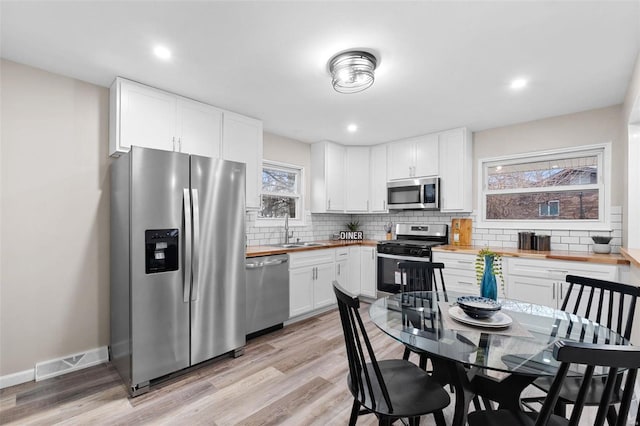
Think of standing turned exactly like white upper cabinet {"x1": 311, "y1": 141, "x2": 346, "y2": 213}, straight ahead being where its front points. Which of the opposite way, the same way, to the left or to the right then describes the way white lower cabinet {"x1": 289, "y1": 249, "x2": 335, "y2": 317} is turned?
the same way

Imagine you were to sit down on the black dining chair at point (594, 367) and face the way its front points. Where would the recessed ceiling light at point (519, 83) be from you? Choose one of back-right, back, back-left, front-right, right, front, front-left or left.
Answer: front-right

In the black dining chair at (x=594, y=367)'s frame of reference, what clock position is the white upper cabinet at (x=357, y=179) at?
The white upper cabinet is roughly at 12 o'clock from the black dining chair.

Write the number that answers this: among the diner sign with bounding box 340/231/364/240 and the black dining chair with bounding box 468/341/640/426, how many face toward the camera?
1

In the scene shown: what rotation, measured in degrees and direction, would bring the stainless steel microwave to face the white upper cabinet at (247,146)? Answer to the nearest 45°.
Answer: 0° — it already faces it

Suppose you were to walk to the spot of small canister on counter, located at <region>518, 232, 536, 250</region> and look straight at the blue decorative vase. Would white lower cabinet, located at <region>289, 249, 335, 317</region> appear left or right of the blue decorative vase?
right

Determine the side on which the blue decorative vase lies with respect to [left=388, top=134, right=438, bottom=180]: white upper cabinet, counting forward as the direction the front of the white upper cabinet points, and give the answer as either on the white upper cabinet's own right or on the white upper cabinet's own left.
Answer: on the white upper cabinet's own left

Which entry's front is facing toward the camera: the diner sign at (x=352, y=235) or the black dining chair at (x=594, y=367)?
the diner sign

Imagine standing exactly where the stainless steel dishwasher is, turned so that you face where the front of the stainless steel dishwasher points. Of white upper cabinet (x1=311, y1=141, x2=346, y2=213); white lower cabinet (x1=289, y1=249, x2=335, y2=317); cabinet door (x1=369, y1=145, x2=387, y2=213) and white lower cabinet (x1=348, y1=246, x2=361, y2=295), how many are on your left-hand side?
4

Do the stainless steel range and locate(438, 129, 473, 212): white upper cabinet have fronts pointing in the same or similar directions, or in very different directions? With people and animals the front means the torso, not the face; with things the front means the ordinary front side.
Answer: same or similar directions

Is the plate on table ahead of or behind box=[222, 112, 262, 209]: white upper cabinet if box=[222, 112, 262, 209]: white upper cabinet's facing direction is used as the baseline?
ahead

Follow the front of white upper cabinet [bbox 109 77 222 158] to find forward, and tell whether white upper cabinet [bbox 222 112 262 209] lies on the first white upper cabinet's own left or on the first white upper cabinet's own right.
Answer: on the first white upper cabinet's own left

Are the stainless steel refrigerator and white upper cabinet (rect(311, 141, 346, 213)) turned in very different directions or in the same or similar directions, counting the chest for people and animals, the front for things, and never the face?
same or similar directions

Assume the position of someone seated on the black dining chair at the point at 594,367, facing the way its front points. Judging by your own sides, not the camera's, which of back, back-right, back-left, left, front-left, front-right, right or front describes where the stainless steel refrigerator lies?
front-left

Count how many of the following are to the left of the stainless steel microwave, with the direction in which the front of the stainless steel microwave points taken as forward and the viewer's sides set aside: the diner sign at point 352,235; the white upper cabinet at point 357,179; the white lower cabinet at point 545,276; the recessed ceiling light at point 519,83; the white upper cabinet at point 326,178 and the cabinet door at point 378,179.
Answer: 2

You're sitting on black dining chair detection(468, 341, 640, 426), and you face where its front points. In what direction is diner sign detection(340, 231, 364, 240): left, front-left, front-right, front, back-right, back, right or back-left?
front
